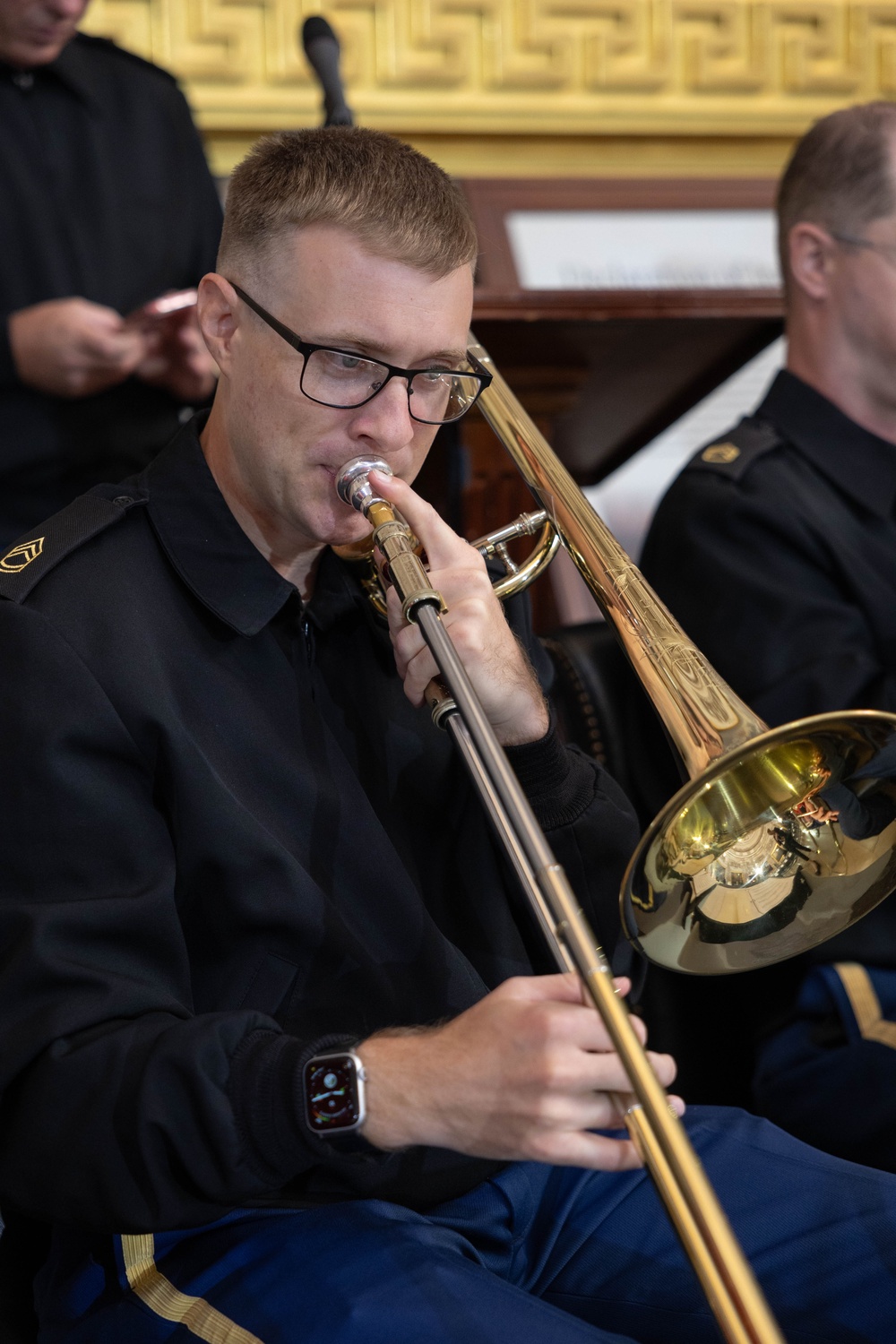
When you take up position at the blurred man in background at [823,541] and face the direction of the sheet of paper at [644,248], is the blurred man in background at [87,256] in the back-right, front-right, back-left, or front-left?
front-left

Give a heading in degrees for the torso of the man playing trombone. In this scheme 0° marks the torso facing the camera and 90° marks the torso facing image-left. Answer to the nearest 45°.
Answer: approximately 315°

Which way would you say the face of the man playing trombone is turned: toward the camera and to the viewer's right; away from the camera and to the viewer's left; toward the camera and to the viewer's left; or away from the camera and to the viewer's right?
toward the camera and to the viewer's right

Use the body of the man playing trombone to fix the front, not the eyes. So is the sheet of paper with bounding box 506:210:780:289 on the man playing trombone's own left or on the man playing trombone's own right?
on the man playing trombone's own left

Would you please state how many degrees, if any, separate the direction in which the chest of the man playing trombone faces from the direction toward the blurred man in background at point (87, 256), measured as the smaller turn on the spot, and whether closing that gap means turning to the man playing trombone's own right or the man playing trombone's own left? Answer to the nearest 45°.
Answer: approximately 135° to the man playing trombone's own left
